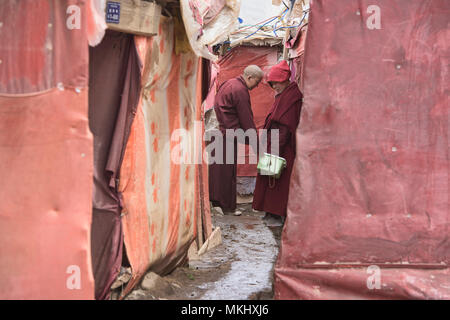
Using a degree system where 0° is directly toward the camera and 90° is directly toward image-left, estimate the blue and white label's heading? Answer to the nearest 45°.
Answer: approximately 0°

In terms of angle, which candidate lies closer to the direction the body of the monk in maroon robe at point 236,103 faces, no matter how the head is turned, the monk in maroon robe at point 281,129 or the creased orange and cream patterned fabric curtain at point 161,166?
the monk in maroon robe

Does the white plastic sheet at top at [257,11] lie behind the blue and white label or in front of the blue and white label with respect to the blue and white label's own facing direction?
behind

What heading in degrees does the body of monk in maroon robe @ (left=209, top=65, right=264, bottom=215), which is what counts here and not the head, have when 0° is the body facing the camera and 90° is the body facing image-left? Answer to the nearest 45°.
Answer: approximately 270°

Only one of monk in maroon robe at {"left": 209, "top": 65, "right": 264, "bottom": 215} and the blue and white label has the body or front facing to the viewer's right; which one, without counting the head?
the monk in maroon robe

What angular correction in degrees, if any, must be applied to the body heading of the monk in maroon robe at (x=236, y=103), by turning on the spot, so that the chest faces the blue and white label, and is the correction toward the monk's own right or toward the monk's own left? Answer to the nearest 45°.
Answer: approximately 90° to the monk's own right

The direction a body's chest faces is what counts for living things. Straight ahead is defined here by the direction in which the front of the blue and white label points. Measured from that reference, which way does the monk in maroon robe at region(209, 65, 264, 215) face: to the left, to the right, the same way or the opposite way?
to the left

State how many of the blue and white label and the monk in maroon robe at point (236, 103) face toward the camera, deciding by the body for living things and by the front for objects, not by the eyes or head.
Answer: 1

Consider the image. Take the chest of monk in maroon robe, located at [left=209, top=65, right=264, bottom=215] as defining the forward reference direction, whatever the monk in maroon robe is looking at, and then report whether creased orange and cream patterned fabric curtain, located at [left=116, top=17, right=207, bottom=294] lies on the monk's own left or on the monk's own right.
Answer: on the monk's own right

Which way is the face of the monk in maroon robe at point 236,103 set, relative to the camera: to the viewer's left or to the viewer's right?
to the viewer's right

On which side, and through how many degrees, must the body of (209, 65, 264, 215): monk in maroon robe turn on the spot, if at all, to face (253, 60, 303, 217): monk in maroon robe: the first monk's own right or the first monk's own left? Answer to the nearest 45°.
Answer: approximately 45° to the first monk's own right
